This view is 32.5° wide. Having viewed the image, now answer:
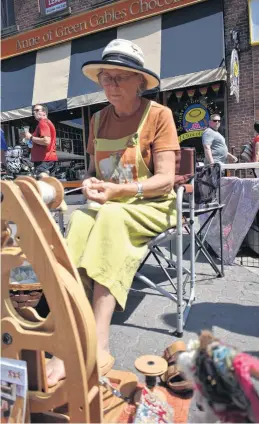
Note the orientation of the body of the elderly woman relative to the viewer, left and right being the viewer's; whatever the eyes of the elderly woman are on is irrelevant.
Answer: facing the viewer and to the left of the viewer

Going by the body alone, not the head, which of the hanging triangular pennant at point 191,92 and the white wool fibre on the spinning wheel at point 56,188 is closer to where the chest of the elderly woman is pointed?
the white wool fibre on the spinning wheel

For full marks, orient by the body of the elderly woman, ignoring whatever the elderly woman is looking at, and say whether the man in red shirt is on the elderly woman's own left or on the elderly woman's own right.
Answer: on the elderly woman's own right

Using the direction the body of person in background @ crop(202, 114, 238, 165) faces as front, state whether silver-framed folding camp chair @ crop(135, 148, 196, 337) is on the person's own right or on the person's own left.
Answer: on the person's own right

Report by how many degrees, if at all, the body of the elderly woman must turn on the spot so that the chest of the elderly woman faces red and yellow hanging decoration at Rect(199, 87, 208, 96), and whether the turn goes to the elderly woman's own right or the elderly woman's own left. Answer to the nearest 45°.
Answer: approximately 135° to the elderly woman's own right

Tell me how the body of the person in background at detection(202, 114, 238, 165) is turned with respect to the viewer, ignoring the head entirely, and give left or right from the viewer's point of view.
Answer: facing the viewer and to the right of the viewer

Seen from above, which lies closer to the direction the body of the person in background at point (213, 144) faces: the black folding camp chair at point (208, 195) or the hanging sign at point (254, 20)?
the black folding camp chair

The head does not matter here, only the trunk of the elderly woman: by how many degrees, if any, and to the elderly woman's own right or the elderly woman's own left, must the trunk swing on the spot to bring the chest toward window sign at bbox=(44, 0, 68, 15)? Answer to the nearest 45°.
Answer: approximately 135° to the elderly woman's own right

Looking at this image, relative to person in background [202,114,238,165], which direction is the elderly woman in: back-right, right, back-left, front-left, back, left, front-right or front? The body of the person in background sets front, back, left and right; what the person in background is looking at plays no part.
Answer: front-right

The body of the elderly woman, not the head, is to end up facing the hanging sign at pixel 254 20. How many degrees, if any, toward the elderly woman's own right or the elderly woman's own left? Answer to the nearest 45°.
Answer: approximately 180°

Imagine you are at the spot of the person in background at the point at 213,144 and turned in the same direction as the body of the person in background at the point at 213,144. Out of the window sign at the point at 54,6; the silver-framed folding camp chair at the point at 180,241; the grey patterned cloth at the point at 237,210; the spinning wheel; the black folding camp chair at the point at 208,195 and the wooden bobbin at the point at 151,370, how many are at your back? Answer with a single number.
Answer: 1

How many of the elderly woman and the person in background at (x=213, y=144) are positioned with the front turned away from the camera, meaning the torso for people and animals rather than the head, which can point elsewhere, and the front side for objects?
0

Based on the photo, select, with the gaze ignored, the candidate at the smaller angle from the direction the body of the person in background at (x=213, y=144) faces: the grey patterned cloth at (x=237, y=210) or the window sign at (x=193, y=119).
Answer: the grey patterned cloth

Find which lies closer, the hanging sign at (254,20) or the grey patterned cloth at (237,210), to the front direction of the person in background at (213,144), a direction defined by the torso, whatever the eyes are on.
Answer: the grey patterned cloth

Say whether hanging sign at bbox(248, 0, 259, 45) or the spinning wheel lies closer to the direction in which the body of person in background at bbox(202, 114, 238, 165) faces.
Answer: the spinning wheel

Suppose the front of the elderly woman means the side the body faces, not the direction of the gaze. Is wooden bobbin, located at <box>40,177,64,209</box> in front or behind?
in front

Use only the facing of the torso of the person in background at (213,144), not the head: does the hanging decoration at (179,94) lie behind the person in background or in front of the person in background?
behind
